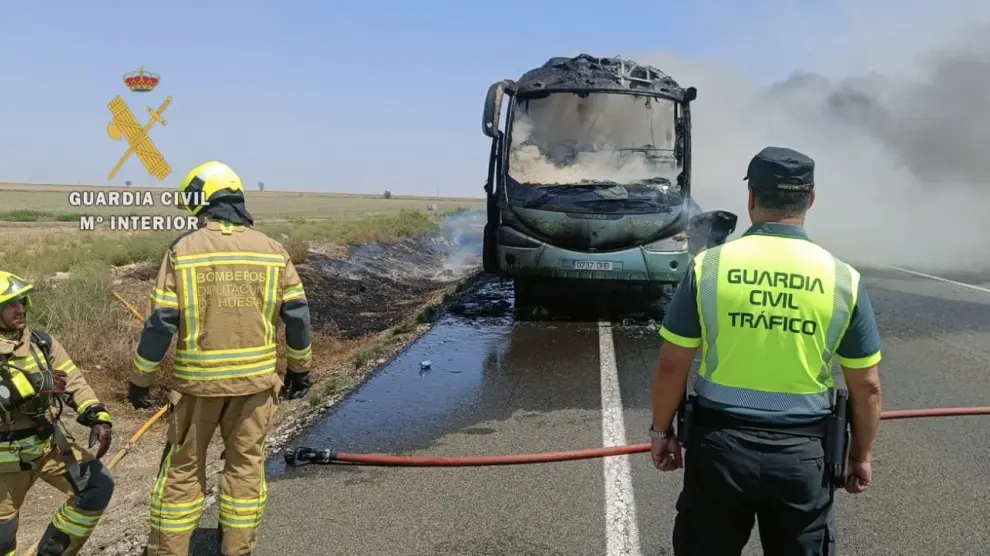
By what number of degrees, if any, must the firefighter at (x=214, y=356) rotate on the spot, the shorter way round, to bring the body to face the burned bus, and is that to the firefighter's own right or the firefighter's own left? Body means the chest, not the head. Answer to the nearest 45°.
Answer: approximately 45° to the firefighter's own right

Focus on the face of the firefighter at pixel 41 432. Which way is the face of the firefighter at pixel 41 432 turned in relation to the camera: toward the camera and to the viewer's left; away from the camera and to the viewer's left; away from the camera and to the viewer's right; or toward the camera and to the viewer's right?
toward the camera and to the viewer's right

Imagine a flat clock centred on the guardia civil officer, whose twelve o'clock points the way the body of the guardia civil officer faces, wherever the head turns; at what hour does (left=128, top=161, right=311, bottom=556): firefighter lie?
The firefighter is roughly at 9 o'clock from the guardia civil officer.

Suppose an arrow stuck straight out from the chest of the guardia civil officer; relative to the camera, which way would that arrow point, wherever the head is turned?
away from the camera

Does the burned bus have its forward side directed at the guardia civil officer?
yes

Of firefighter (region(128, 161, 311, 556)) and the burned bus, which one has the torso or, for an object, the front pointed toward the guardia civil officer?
the burned bus

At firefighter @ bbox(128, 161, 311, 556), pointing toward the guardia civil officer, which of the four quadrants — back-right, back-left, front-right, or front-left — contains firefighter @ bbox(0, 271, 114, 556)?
back-right

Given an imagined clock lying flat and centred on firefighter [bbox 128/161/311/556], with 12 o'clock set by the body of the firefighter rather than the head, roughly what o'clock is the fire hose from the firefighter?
The fire hose is roughly at 2 o'clock from the firefighter.

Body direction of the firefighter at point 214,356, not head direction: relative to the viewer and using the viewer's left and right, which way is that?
facing away from the viewer

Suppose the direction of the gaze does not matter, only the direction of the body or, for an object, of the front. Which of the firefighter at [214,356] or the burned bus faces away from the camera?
the firefighter

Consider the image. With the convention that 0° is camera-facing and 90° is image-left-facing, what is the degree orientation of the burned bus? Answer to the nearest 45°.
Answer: approximately 0°

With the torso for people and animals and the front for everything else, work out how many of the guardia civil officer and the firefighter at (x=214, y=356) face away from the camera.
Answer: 2

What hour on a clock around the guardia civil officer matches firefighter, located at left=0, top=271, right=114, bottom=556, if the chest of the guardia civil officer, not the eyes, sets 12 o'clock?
The firefighter is roughly at 9 o'clock from the guardia civil officer.
